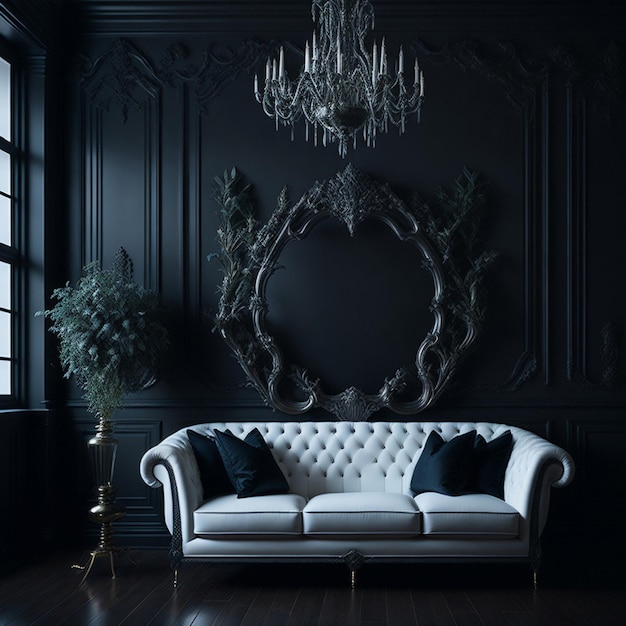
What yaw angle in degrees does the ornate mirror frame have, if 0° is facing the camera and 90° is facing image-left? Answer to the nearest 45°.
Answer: approximately 0°

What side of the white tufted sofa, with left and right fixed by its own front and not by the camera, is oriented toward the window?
right

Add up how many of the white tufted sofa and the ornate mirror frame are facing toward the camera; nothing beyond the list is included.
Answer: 2
